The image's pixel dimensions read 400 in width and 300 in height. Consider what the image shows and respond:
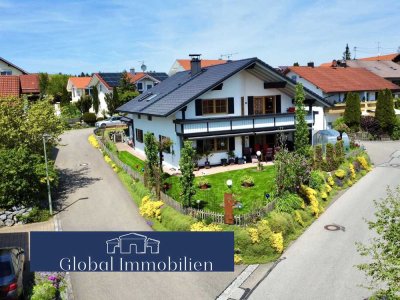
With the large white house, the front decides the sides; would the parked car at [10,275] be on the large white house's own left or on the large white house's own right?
on the large white house's own right

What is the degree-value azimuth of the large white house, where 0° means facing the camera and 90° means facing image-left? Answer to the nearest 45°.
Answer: approximately 315°

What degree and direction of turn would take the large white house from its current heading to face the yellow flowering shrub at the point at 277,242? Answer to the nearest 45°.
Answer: approximately 45° to its right

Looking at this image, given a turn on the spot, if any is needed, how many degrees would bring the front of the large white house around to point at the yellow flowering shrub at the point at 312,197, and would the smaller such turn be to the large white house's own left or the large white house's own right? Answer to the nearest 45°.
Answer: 0° — it already faces it

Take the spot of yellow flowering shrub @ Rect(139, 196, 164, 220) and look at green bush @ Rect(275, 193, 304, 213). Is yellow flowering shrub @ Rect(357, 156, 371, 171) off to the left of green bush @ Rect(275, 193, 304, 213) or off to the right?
left

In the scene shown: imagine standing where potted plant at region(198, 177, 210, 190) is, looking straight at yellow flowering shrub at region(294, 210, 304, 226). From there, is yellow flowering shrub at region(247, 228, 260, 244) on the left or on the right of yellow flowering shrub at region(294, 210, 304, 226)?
right

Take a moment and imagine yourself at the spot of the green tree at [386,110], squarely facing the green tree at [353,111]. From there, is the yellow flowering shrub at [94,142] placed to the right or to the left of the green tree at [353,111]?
left

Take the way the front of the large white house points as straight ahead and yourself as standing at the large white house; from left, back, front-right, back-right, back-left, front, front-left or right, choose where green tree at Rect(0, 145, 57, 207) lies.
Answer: right

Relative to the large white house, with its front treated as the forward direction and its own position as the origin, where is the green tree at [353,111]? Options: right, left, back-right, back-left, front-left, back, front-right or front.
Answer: left

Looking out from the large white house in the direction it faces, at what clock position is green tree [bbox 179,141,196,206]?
The green tree is roughly at 2 o'clock from the large white house.

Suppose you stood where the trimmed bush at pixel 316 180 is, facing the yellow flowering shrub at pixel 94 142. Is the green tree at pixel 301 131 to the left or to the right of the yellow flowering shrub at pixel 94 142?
right
